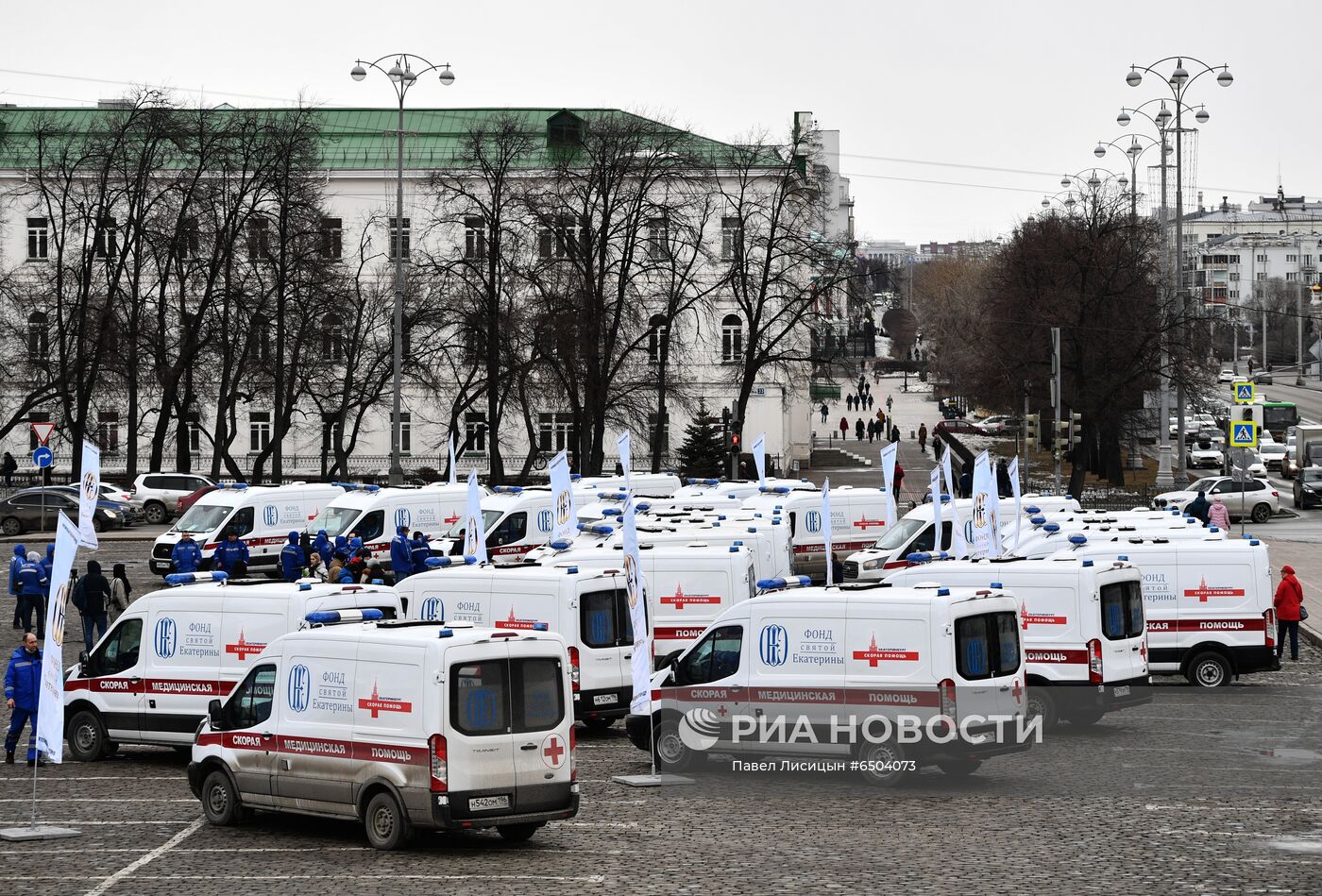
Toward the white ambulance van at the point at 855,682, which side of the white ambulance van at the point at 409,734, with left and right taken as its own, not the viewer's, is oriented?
right

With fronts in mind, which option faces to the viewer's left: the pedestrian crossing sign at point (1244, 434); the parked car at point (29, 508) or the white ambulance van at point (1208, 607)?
the white ambulance van

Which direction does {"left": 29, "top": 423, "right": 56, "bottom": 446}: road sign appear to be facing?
toward the camera

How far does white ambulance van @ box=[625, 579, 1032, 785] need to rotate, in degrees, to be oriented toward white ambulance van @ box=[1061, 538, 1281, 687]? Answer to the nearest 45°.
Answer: approximately 90° to its right

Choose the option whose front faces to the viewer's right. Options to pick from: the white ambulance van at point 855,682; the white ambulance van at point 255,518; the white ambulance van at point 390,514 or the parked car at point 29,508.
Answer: the parked car

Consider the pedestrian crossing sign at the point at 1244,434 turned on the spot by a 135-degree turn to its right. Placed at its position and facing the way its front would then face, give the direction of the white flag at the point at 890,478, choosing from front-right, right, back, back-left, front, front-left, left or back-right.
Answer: left

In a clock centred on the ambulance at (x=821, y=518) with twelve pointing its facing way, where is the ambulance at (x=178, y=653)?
the ambulance at (x=178, y=653) is roughly at 11 o'clock from the ambulance at (x=821, y=518).

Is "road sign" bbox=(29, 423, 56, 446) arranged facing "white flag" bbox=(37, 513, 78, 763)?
yes

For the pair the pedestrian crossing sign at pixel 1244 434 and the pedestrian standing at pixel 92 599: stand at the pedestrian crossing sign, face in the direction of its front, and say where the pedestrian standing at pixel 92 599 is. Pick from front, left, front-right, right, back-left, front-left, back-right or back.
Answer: front-right

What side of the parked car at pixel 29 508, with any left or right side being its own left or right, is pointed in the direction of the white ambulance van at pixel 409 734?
right

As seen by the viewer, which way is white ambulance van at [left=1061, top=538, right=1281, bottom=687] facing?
to the viewer's left
